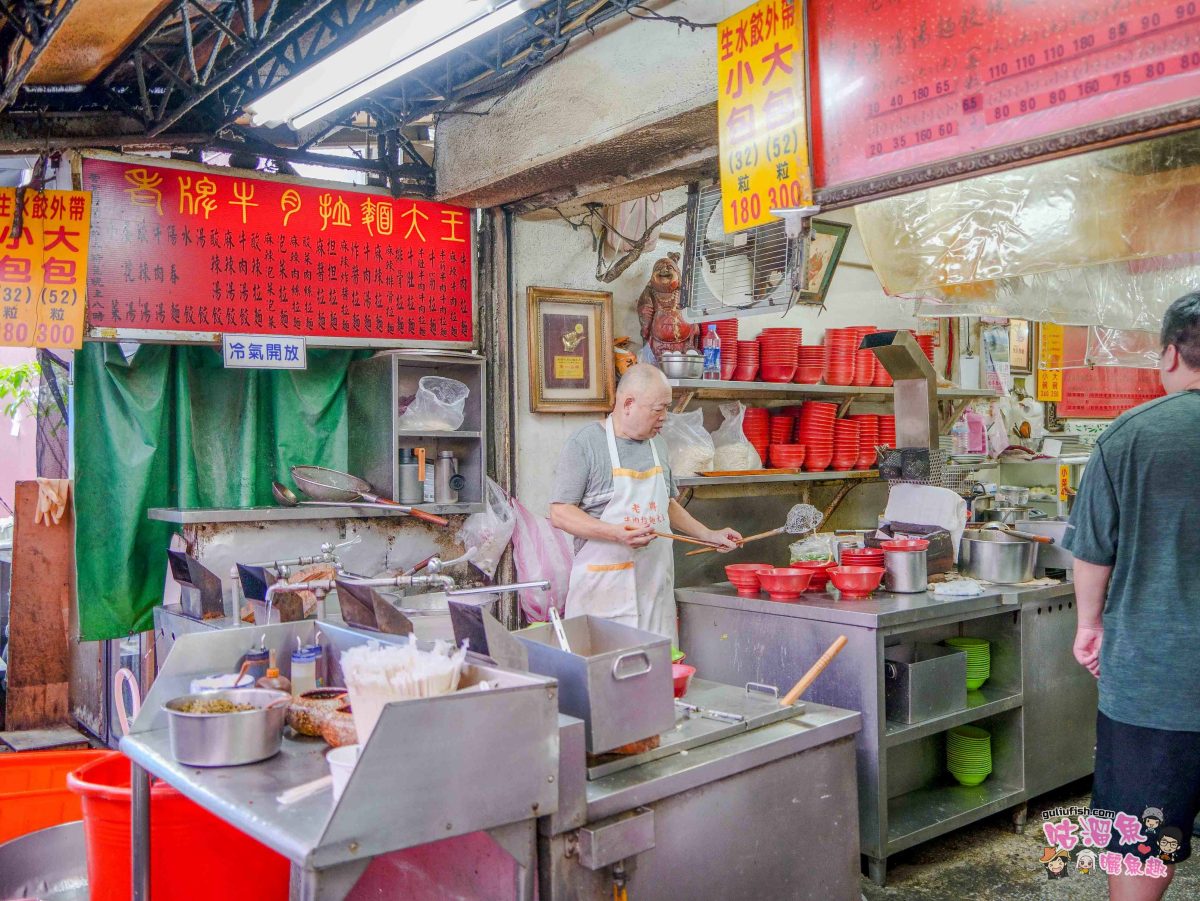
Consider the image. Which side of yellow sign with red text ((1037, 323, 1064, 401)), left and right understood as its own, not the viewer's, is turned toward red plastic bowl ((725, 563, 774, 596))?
front

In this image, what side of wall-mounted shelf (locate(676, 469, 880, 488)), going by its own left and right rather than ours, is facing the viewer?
front

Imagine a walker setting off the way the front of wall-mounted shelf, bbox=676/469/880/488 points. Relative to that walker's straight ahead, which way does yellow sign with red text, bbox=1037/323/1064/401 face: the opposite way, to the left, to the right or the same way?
the same way

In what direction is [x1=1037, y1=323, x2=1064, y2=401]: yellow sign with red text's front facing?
toward the camera

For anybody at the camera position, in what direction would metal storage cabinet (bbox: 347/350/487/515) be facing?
facing the viewer and to the right of the viewer

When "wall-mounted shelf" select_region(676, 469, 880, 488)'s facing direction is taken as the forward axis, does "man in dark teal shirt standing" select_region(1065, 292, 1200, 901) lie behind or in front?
in front

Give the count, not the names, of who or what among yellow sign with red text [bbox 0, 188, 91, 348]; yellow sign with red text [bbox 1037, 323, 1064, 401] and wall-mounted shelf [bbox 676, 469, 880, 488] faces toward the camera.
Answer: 3

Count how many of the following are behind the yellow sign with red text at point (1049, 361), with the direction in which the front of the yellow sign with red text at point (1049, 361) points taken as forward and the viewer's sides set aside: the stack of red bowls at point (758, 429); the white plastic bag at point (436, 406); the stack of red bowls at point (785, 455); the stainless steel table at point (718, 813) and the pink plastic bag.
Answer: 0

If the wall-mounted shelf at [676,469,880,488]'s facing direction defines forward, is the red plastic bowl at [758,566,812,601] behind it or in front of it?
in front

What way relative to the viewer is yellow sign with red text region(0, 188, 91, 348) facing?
toward the camera

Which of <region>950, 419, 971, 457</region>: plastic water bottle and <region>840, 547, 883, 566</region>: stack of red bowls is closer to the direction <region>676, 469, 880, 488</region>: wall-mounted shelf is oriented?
the stack of red bowls

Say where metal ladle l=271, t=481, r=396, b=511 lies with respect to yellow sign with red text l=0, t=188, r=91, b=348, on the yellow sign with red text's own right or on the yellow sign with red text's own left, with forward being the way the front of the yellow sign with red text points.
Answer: on the yellow sign with red text's own left
